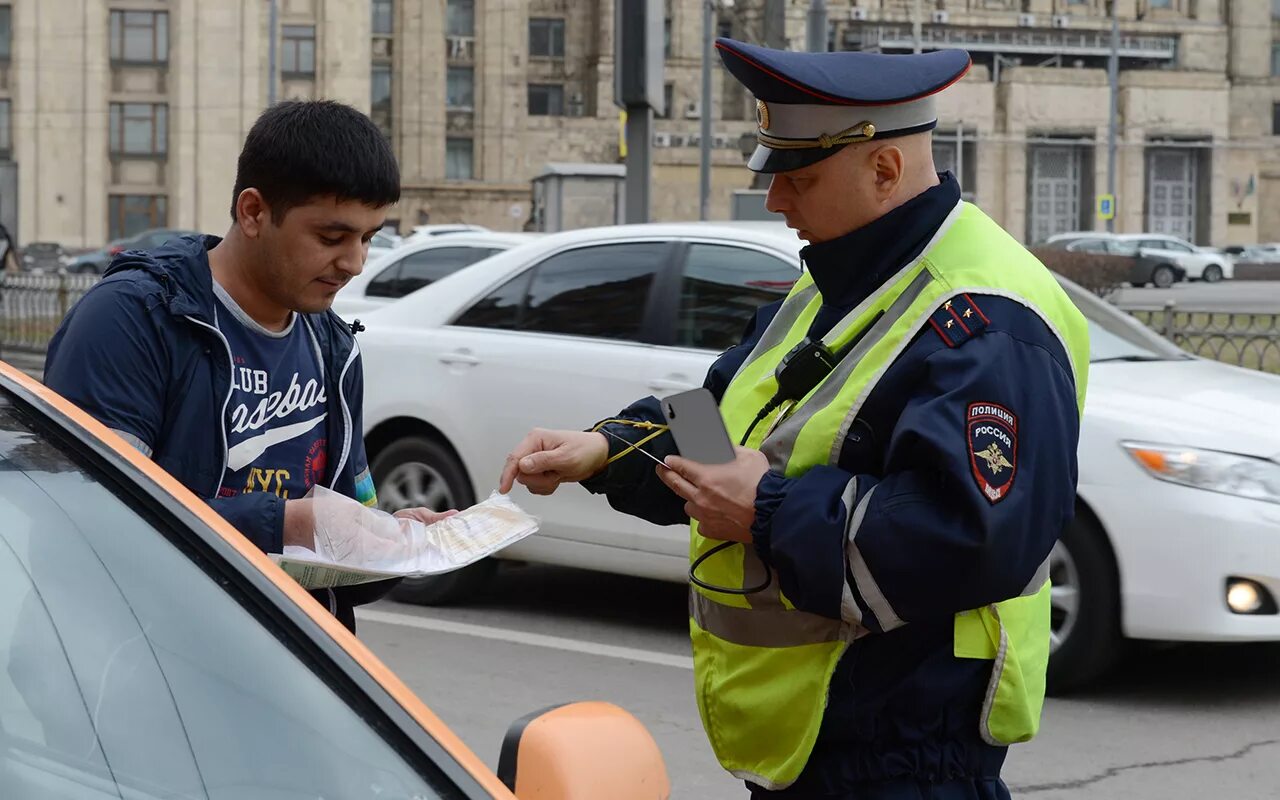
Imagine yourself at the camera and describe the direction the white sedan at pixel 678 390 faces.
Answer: facing the viewer and to the right of the viewer

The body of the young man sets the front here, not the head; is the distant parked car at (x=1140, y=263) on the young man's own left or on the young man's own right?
on the young man's own left

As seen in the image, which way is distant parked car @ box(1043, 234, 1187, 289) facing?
to the viewer's right

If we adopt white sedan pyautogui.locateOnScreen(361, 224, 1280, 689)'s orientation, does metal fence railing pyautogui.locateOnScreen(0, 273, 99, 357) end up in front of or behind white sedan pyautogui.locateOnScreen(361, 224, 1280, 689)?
behind

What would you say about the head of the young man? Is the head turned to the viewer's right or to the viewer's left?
to the viewer's right

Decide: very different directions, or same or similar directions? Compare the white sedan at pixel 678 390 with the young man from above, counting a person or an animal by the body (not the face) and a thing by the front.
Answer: same or similar directions

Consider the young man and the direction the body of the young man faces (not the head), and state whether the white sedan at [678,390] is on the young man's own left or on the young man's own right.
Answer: on the young man's own left

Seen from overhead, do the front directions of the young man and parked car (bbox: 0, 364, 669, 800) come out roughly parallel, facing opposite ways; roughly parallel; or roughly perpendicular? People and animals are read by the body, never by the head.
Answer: roughly parallel

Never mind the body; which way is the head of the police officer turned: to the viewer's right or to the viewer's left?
to the viewer's left

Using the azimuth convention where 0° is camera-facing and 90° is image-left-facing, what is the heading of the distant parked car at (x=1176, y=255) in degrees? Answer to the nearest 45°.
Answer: approximately 270°

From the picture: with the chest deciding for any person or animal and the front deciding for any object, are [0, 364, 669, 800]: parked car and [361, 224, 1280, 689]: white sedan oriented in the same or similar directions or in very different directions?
same or similar directions
